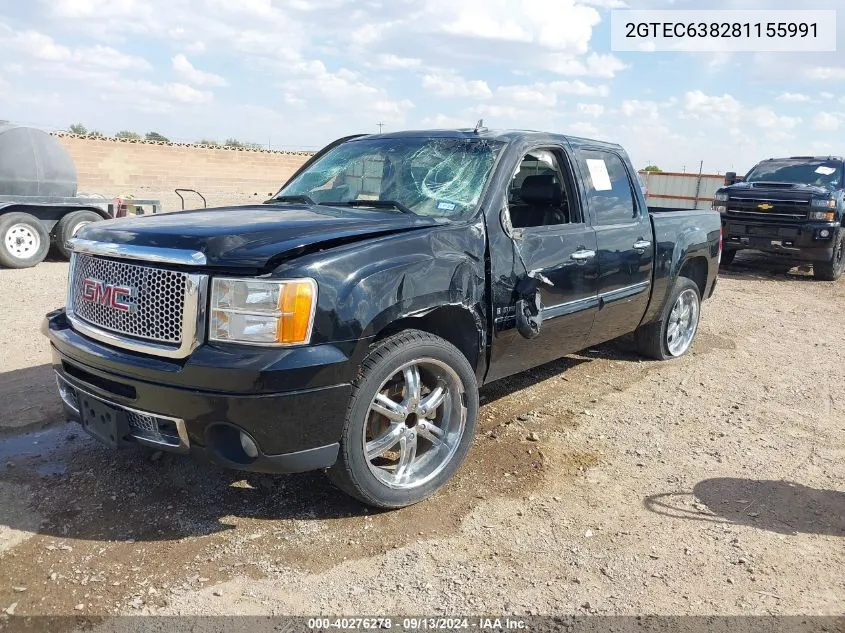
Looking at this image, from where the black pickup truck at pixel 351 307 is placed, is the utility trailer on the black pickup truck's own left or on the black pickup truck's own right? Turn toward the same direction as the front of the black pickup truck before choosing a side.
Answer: on the black pickup truck's own right

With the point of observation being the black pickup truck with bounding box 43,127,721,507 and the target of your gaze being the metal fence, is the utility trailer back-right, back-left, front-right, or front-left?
front-left

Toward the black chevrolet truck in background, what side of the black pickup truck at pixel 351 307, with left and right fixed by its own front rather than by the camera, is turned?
back

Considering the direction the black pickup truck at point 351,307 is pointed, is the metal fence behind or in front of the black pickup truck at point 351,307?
behind
